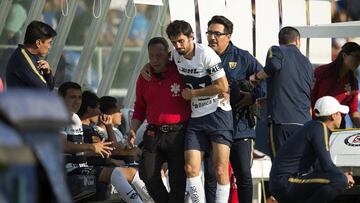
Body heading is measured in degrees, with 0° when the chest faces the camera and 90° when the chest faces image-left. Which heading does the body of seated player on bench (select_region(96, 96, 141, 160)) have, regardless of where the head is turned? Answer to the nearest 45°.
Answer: approximately 270°

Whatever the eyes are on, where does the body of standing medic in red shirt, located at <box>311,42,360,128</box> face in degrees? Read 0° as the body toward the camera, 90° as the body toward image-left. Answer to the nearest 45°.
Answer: approximately 315°

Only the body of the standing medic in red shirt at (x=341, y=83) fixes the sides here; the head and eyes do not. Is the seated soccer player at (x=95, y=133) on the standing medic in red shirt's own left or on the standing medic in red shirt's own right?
on the standing medic in red shirt's own right

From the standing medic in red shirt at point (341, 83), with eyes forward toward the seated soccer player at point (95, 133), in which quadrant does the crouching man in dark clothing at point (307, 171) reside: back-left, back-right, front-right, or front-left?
front-left

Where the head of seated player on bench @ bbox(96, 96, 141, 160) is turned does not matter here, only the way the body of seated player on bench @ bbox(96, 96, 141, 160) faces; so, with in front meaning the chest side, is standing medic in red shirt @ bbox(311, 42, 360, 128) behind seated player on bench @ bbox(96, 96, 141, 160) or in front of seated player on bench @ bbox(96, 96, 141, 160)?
in front

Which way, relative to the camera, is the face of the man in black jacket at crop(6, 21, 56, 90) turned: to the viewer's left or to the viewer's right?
to the viewer's right

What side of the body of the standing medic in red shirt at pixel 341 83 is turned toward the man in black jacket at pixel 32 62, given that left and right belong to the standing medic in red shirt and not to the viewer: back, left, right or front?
right

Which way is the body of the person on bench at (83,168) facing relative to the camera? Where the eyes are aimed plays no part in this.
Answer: to the viewer's right
